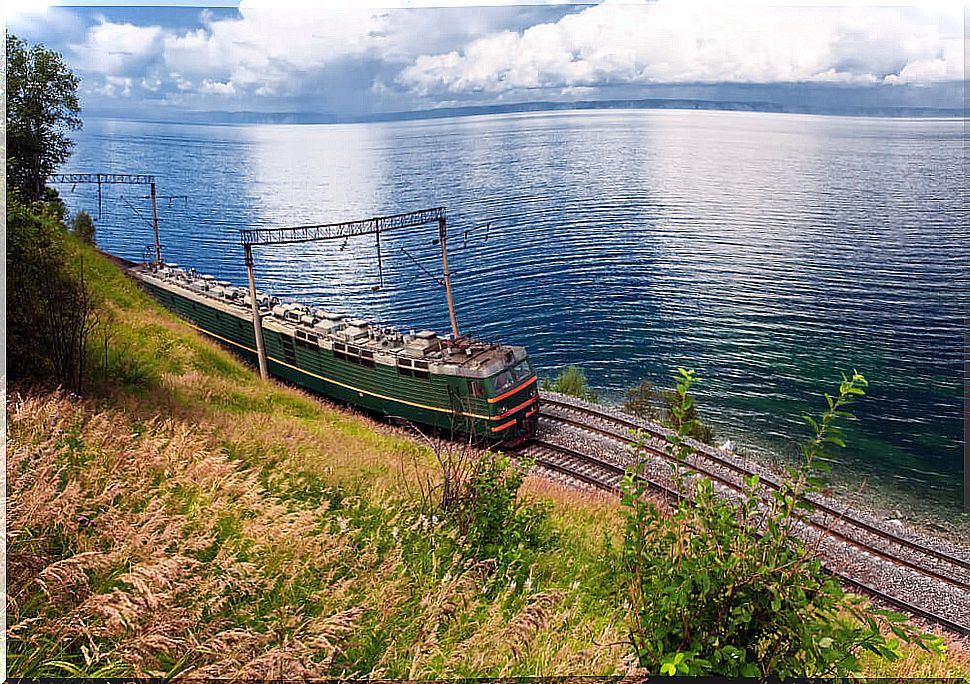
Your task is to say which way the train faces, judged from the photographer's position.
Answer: facing the viewer and to the right of the viewer

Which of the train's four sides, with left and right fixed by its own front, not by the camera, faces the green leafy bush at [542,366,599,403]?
front

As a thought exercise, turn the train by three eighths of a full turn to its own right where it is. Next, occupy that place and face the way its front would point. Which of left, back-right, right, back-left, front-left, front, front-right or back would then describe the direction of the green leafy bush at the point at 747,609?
left

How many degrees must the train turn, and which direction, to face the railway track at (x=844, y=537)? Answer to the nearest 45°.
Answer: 0° — it already faces it

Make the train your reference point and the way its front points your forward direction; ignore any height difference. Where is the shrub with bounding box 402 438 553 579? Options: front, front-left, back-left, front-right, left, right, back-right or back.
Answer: front-right

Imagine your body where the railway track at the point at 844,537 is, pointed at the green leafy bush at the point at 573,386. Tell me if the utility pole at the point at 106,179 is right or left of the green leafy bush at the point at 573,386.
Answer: left

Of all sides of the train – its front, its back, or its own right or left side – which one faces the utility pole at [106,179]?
back

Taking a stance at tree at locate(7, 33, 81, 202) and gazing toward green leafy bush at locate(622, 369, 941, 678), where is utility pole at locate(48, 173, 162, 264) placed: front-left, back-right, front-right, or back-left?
back-left
